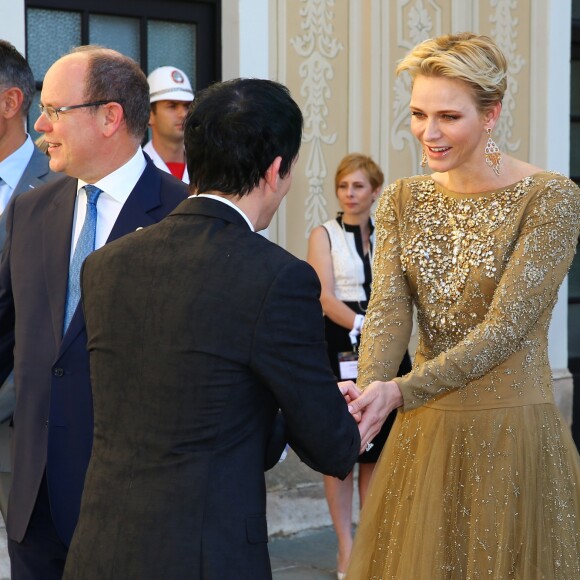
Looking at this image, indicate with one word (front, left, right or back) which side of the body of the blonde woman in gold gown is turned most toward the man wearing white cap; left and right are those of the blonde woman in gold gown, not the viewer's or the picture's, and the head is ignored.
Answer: right

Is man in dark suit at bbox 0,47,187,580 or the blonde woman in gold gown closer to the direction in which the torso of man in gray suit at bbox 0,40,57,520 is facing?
the man in dark suit

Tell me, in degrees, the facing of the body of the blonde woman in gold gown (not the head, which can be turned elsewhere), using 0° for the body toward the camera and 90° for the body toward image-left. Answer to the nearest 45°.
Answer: approximately 45°

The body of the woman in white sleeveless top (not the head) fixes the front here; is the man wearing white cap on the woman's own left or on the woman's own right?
on the woman's own right

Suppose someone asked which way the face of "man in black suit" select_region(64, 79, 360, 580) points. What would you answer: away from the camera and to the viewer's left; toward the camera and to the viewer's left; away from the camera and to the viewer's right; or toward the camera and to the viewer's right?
away from the camera and to the viewer's right

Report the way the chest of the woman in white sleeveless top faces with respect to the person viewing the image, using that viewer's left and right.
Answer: facing the viewer and to the right of the viewer

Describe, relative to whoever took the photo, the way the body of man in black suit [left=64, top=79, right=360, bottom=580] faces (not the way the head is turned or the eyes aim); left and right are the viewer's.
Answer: facing away from the viewer and to the right of the viewer

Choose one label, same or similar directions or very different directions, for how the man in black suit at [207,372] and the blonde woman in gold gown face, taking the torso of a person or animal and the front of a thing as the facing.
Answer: very different directions
